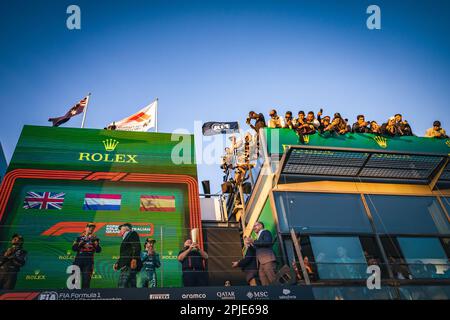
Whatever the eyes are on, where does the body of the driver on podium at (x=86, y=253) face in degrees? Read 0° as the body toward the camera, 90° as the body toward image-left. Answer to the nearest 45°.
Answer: approximately 0°

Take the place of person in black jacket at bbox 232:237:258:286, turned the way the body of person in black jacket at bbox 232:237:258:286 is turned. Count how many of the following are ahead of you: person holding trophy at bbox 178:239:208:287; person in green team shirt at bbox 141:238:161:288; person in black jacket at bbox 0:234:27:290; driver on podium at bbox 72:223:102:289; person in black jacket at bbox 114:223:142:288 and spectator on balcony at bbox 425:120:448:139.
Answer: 5

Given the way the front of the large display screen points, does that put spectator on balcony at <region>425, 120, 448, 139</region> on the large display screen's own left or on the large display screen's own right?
on the large display screen's own left

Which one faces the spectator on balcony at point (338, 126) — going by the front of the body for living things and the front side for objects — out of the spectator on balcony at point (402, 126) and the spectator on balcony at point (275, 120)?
the spectator on balcony at point (402, 126)

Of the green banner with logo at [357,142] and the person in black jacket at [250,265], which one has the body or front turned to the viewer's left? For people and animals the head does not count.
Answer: the person in black jacket

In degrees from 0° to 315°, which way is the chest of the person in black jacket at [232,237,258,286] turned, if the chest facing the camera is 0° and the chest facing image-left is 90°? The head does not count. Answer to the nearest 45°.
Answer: approximately 90°

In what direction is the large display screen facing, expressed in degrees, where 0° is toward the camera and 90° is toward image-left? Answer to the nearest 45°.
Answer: approximately 0°
